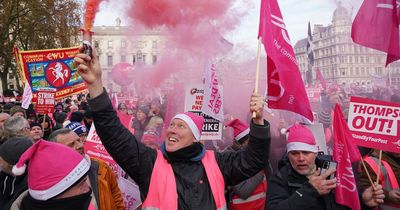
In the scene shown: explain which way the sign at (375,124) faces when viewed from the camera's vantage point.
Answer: facing the viewer

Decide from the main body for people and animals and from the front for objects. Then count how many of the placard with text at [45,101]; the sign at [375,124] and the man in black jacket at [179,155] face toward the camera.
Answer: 3

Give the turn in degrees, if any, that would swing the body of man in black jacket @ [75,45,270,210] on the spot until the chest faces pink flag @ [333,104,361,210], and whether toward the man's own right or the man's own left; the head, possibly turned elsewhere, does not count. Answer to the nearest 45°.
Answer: approximately 90° to the man's own left

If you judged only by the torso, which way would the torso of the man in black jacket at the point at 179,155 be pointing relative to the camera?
toward the camera

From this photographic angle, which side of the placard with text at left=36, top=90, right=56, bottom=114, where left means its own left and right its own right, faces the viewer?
front

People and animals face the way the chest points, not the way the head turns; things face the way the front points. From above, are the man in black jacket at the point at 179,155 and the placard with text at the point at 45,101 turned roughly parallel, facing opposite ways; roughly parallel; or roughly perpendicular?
roughly parallel

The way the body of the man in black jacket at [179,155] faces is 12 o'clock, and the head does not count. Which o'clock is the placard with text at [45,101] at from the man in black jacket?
The placard with text is roughly at 5 o'clock from the man in black jacket.

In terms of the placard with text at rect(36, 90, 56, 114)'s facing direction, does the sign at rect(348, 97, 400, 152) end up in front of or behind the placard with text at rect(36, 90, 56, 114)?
in front

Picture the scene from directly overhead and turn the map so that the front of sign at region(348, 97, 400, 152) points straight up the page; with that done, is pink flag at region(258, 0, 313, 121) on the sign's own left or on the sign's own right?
on the sign's own right

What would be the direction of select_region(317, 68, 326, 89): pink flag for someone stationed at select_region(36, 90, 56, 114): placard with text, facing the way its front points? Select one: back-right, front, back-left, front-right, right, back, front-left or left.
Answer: left
